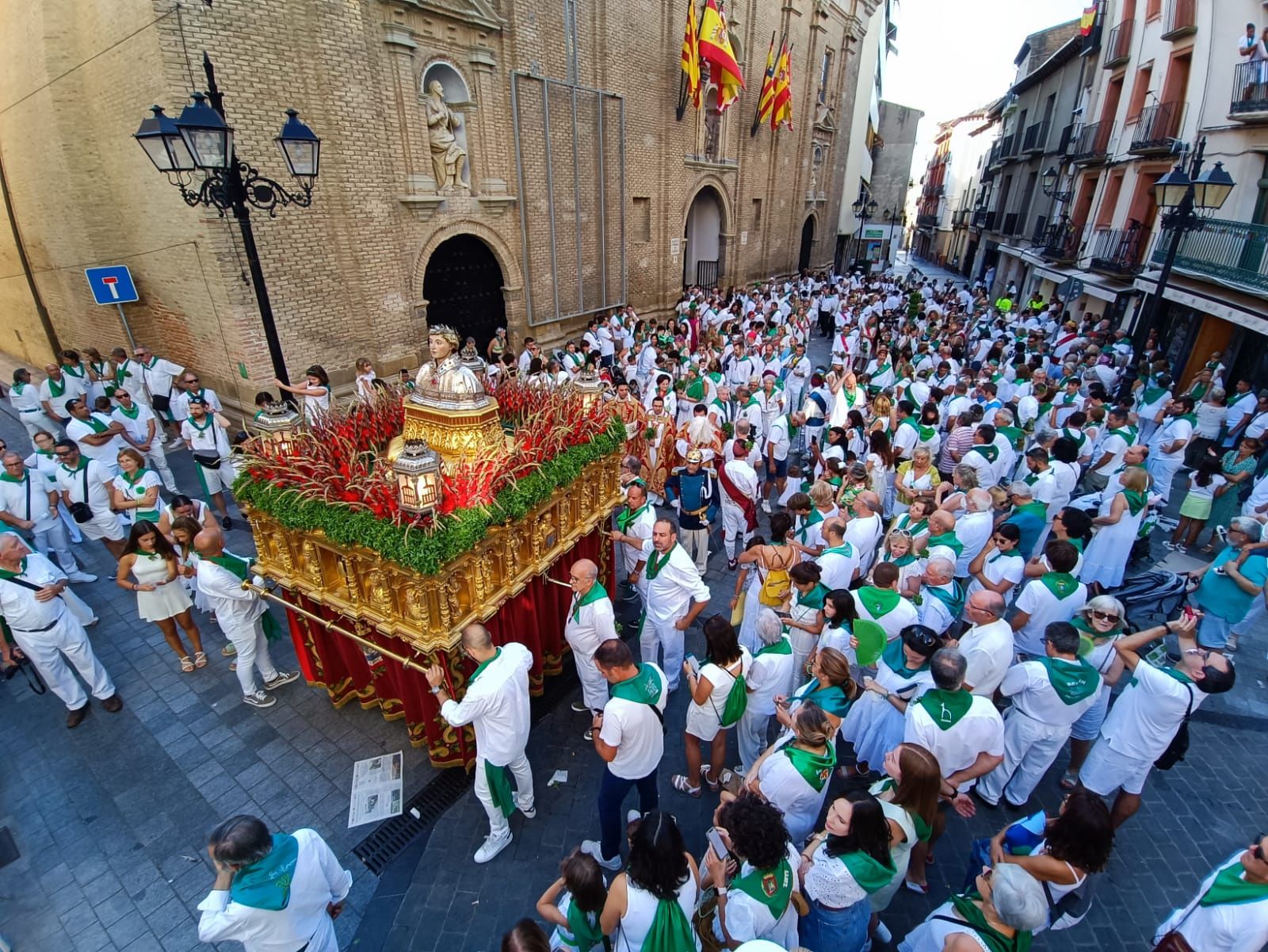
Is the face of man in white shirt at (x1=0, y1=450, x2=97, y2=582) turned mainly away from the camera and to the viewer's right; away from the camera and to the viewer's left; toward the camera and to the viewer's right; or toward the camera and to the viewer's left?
toward the camera and to the viewer's right

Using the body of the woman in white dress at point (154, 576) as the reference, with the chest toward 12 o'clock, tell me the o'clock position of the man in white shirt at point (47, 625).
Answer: The man in white shirt is roughly at 3 o'clock from the woman in white dress.

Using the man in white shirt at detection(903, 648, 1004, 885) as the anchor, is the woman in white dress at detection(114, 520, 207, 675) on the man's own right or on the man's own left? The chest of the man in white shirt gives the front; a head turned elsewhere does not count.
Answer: on the man's own left

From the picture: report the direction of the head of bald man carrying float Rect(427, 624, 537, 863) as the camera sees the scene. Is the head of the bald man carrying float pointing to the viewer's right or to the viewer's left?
to the viewer's left

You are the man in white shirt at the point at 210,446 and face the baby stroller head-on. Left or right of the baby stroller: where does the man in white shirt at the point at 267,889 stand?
right

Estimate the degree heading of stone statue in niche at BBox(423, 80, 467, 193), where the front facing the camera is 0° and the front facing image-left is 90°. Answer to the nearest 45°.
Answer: approximately 315°

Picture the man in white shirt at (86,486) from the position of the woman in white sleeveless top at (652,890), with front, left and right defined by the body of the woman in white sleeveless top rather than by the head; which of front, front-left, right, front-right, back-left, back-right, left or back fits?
front-left

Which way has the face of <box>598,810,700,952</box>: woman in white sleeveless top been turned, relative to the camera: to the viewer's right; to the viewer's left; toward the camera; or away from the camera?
away from the camera

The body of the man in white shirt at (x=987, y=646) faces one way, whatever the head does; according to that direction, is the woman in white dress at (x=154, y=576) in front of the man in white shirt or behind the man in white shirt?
in front

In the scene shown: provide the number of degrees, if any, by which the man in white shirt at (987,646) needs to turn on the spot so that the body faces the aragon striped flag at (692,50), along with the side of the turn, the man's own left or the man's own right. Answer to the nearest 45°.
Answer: approximately 45° to the man's own right

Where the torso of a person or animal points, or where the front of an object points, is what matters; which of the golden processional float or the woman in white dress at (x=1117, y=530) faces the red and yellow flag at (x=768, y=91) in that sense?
the woman in white dress

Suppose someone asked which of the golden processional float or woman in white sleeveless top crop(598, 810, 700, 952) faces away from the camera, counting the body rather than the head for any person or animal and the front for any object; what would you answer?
the woman in white sleeveless top

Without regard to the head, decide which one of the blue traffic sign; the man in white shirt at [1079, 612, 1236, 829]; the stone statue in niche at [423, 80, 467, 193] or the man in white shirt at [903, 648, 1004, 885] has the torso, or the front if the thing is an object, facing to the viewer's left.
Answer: the man in white shirt at [1079, 612, 1236, 829]

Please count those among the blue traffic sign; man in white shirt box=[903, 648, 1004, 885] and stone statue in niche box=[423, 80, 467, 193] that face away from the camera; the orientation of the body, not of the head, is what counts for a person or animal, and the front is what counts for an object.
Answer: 1

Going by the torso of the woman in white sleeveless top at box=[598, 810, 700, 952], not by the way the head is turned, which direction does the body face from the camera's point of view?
away from the camera

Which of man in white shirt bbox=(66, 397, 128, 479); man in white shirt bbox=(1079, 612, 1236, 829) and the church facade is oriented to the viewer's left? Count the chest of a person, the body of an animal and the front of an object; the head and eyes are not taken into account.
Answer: man in white shirt bbox=(1079, 612, 1236, 829)

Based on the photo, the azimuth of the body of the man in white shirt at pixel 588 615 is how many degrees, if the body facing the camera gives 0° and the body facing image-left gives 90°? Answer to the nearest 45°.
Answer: approximately 45°
